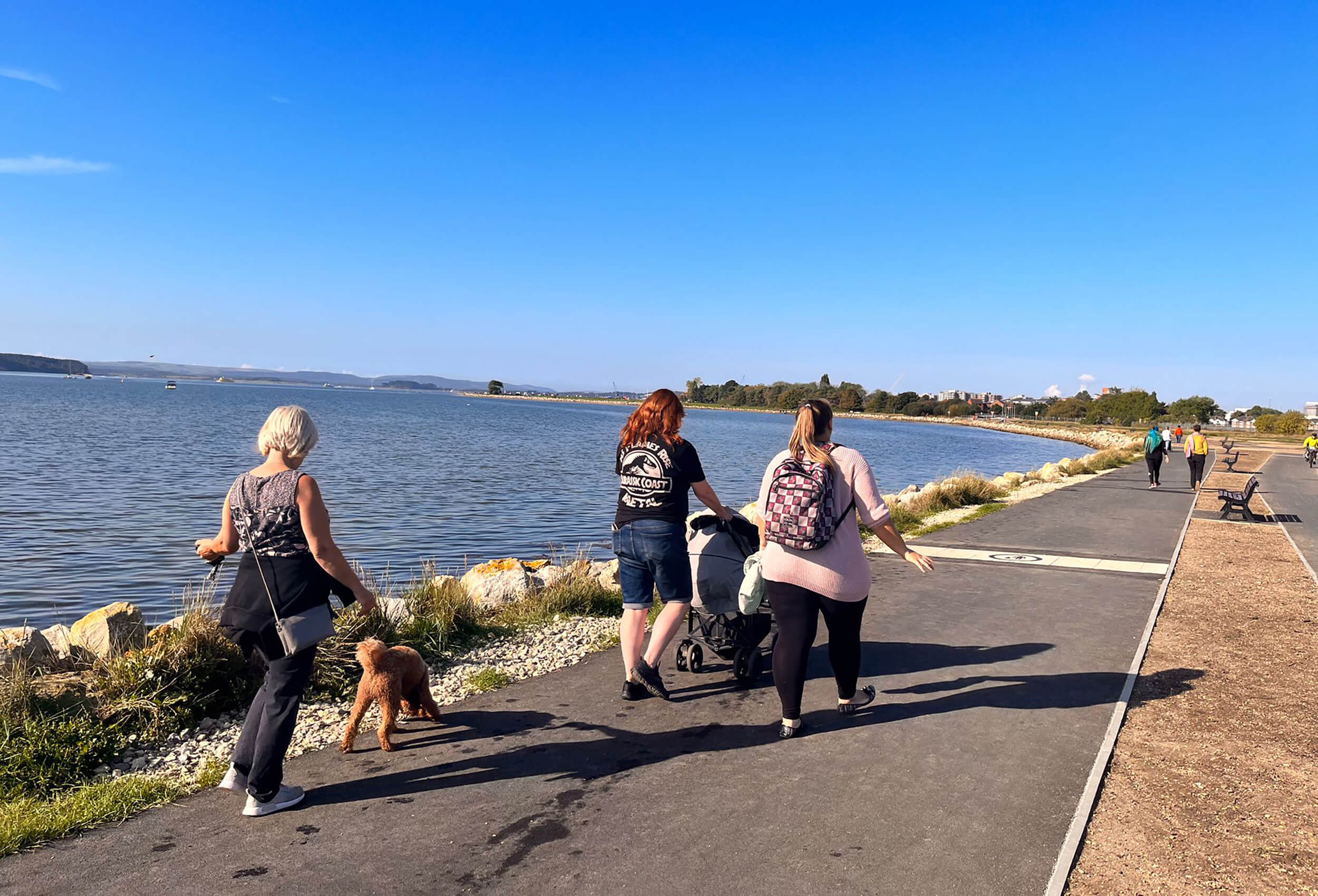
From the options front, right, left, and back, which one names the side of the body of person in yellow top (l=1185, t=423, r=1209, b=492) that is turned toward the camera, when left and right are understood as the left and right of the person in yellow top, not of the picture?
back

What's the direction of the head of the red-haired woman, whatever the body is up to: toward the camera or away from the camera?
away from the camera

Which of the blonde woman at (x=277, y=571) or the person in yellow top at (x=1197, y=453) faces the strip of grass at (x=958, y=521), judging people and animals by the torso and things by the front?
the blonde woman

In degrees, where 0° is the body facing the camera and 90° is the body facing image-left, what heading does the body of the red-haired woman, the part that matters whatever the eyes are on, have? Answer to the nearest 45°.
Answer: approximately 225°

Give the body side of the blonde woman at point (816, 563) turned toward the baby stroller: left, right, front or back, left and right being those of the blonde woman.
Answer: left

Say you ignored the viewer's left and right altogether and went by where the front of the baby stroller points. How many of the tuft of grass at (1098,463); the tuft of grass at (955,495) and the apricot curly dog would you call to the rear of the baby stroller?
1

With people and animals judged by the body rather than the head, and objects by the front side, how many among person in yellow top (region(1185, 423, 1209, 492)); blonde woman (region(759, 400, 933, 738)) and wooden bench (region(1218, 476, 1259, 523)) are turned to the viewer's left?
1

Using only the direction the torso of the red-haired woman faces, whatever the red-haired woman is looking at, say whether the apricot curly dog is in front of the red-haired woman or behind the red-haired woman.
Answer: behind

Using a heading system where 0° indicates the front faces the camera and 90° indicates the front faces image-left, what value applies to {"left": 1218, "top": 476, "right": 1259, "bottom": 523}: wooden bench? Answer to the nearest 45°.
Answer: approximately 90°

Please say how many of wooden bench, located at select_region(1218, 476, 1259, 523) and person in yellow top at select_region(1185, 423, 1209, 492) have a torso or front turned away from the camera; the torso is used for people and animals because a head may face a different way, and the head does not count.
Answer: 1

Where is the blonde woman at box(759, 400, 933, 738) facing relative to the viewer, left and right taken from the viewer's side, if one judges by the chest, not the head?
facing away from the viewer and to the right of the viewer

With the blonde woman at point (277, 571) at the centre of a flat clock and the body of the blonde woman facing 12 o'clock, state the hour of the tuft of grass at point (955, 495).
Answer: The tuft of grass is roughly at 12 o'clock from the blonde woman.

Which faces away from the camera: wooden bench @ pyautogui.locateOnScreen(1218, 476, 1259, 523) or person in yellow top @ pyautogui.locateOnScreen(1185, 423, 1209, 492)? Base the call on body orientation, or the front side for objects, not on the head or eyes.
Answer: the person in yellow top

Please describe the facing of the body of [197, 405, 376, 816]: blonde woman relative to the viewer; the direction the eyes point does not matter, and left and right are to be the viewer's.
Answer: facing away from the viewer and to the right of the viewer

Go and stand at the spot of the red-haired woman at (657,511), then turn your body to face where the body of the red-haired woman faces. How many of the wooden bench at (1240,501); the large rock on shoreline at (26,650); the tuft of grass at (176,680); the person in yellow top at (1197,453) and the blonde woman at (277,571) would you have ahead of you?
2
